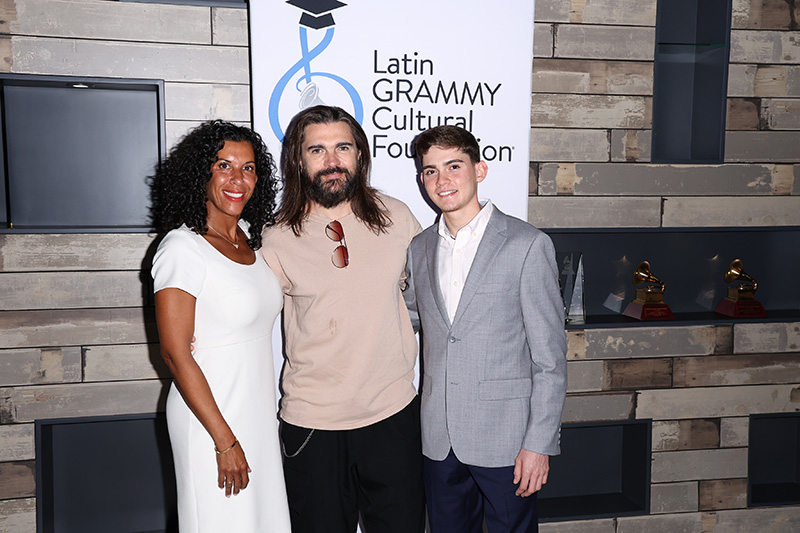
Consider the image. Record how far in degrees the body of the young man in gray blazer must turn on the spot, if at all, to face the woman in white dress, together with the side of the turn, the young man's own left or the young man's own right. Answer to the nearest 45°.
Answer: approximately 45° to the young man's own right

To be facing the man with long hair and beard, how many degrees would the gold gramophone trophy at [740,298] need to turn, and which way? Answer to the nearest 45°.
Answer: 0° — it already faces them

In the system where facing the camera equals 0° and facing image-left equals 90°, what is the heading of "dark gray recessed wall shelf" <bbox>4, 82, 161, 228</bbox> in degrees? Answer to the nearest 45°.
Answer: approximately 0°

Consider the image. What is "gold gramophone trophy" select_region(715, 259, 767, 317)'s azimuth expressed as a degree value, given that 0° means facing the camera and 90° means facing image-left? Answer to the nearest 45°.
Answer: approximately 45°

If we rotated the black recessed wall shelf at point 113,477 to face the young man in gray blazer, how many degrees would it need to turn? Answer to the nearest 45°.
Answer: approximately 45° to its left

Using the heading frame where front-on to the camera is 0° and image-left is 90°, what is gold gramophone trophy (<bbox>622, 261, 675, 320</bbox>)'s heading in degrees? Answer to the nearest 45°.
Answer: approximately 45°

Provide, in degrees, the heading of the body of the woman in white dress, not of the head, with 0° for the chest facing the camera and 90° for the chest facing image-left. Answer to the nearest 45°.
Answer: approximately 315°
